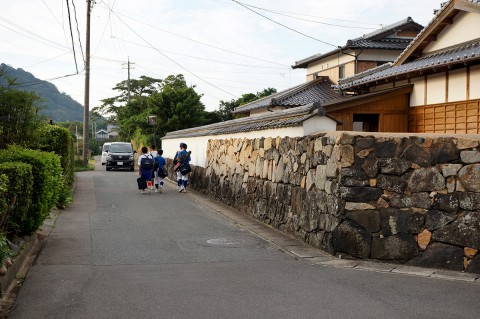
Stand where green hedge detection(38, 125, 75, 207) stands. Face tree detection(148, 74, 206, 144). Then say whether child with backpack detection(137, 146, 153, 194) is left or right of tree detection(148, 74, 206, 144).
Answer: right

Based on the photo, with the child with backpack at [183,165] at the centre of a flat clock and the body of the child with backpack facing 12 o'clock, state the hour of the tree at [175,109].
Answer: The tree is roughly at 12 o'clock from the child with backpack.

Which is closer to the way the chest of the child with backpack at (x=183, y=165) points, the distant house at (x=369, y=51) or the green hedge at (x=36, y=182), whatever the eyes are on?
the distant house

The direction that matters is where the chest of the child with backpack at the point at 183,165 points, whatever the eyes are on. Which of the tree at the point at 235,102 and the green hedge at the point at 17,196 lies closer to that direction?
the tree

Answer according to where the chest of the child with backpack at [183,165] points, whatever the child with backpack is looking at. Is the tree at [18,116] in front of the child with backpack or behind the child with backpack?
behind

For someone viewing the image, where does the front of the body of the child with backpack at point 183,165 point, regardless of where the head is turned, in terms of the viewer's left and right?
facing away from the viewer

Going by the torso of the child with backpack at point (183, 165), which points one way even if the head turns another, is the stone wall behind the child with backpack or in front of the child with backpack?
behind

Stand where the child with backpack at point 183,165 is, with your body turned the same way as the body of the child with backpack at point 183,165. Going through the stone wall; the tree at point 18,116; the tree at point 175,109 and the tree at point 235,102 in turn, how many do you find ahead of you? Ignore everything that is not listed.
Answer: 2

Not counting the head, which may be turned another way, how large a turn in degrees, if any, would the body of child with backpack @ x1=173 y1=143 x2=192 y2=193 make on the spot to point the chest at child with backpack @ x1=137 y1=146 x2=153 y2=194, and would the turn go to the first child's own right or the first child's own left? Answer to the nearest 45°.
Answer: approximately 90° to the first child's own left

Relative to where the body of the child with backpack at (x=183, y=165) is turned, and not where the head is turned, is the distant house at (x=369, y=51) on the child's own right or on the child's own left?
on the child's own right
